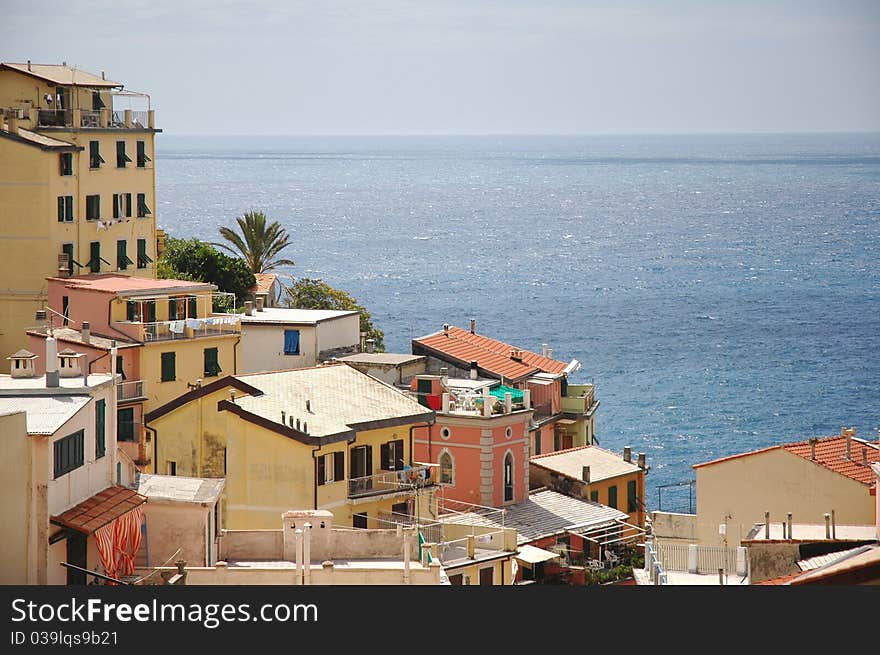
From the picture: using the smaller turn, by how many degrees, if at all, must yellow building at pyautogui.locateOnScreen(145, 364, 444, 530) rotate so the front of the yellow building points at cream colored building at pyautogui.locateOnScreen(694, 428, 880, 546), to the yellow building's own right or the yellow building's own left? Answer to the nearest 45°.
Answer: approximately 45° to the yellow building's own left

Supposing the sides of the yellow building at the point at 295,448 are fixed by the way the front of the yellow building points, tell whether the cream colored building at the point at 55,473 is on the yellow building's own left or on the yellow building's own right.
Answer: on the yellow building's own right

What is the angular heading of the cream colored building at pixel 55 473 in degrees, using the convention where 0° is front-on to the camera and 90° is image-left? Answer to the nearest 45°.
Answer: approximately 315°

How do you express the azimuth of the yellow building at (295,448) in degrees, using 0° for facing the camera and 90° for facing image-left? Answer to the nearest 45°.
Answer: approximately 315°
